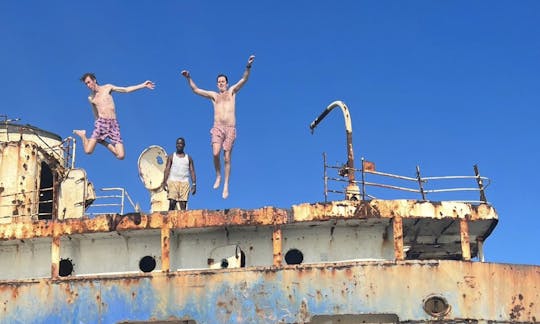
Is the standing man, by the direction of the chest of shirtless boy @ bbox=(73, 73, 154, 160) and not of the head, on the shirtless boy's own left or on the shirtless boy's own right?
on the shirtless boy's own left

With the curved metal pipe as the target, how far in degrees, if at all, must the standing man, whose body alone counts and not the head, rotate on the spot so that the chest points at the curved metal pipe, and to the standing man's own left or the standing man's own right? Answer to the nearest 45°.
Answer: approximately 90° to the standing man's own left

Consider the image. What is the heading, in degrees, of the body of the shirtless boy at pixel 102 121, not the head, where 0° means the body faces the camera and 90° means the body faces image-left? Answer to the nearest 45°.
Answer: approximately 0°

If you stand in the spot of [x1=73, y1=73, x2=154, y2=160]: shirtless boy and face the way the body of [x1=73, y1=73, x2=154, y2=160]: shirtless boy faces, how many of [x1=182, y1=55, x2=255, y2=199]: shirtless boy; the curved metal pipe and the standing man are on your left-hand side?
3

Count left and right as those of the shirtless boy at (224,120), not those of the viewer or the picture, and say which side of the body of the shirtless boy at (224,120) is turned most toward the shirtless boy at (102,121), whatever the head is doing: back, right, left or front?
right

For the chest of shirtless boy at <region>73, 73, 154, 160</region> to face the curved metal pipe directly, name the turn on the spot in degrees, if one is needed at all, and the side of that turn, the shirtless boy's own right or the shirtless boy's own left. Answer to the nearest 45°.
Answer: approximately 90° to the shirtless boy's own left
